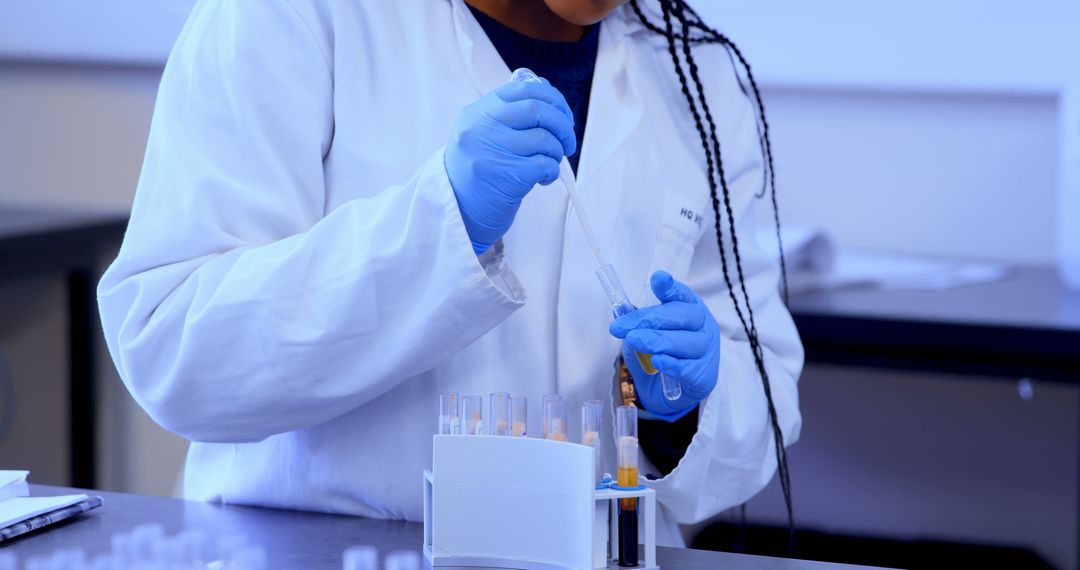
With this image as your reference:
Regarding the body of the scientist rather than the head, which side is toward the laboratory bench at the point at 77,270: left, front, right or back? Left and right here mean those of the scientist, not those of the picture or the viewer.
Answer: back

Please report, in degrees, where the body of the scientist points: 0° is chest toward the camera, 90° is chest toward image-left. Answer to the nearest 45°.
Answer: approximately 315°
